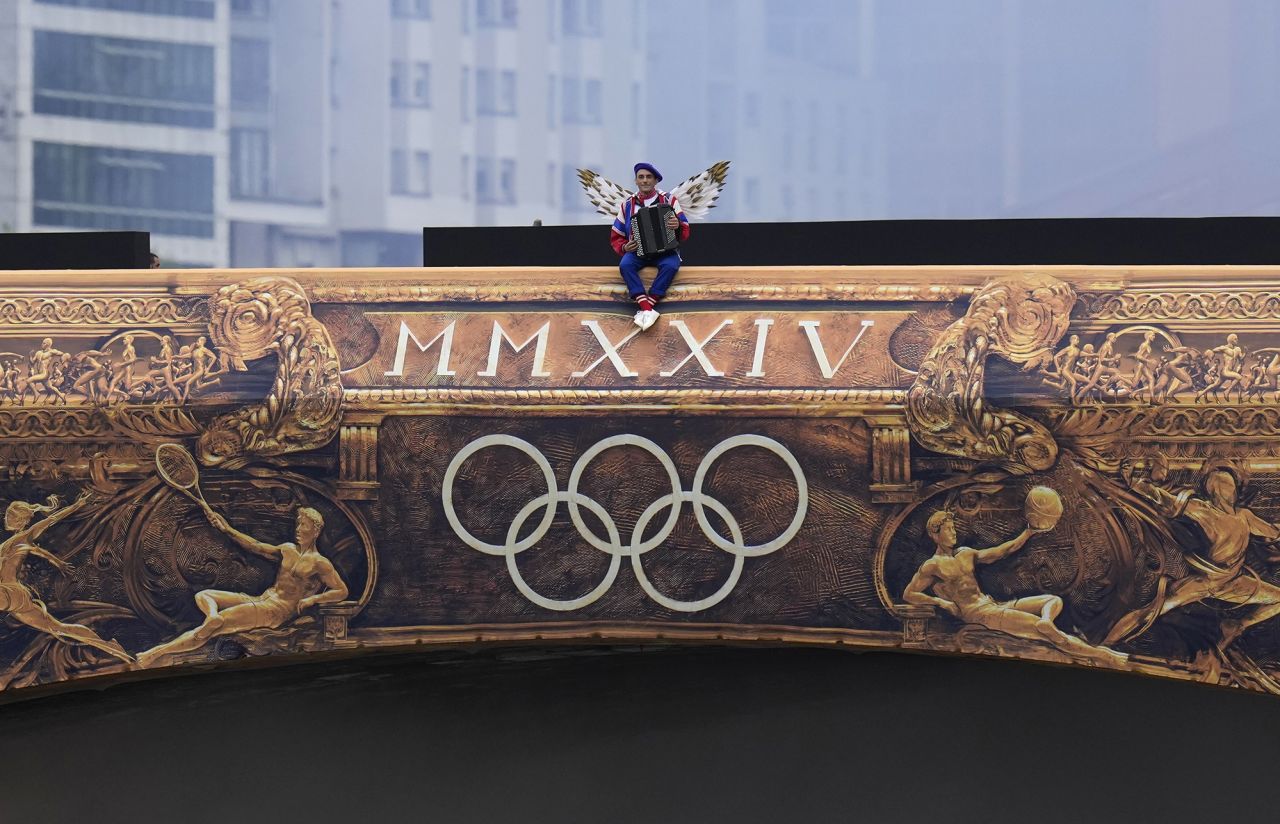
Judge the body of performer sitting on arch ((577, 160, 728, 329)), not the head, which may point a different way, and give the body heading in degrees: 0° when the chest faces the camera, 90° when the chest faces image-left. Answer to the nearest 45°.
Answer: approximately 0°

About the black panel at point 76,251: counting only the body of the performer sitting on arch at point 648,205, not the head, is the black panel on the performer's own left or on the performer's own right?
on the performer's own right
